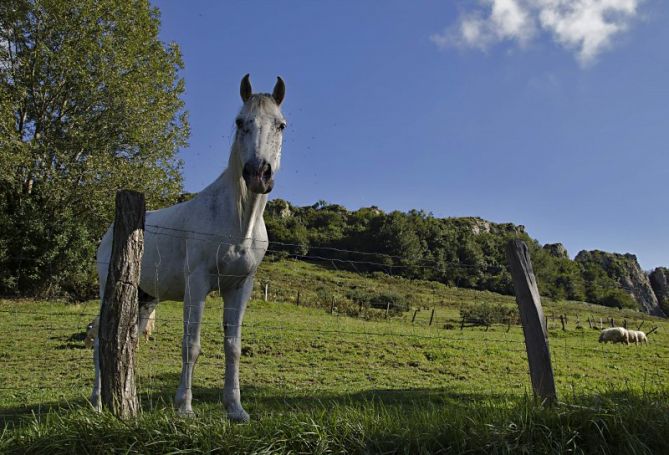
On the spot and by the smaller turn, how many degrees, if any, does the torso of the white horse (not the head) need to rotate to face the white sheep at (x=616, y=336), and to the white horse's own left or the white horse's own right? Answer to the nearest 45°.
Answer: approximately 90° to the white horse's own left

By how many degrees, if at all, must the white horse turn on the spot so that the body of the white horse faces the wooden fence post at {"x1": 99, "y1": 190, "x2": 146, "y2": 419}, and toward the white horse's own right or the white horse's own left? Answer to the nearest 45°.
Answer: approximately 90° to the white horse's own right

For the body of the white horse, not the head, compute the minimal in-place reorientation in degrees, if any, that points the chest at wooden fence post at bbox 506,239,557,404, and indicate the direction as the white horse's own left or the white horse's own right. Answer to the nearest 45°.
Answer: approximately 45° to the white horse's own left

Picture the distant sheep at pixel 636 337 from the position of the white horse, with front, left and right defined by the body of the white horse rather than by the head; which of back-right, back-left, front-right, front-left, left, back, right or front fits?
left

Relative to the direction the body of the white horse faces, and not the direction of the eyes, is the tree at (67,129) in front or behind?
behind

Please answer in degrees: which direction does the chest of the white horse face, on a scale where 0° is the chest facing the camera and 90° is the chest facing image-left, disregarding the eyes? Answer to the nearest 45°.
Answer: approximately 315°

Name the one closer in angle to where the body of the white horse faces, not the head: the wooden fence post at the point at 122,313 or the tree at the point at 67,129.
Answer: the wooden fence post
